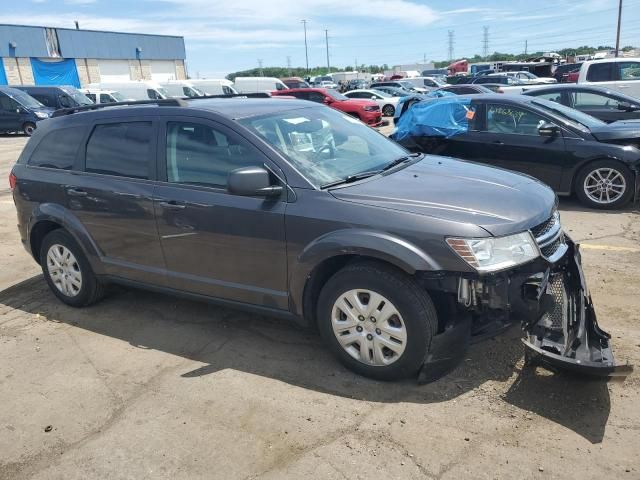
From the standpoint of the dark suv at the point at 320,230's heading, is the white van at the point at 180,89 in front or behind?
behind

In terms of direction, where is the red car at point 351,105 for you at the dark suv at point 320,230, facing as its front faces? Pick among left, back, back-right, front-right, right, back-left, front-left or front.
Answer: back-left

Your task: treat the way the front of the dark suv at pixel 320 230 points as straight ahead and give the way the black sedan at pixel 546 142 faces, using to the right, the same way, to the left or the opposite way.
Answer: the same way

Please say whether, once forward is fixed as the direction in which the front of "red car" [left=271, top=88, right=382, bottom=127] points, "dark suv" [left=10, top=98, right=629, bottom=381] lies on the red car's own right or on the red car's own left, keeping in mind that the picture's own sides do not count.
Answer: on the red car's own right

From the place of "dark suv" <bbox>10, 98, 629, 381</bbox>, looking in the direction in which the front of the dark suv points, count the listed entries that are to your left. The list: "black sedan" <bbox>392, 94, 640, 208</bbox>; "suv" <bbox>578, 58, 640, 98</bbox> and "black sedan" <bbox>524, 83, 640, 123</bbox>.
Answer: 3

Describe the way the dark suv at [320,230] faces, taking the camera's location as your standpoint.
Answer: facing the viewer and to the right of the viewer

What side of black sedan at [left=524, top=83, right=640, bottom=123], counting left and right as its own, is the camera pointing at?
right

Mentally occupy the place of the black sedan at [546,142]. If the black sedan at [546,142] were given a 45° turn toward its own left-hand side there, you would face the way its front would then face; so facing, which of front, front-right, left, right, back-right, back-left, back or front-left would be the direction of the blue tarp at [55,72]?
left

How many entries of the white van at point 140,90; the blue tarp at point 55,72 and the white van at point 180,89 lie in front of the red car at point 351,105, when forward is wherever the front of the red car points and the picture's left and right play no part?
0

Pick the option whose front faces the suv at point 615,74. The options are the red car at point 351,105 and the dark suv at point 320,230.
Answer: the red car

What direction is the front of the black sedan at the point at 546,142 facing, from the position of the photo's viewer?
facing to the right of the viewer

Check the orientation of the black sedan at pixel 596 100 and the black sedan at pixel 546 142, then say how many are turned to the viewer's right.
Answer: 2
